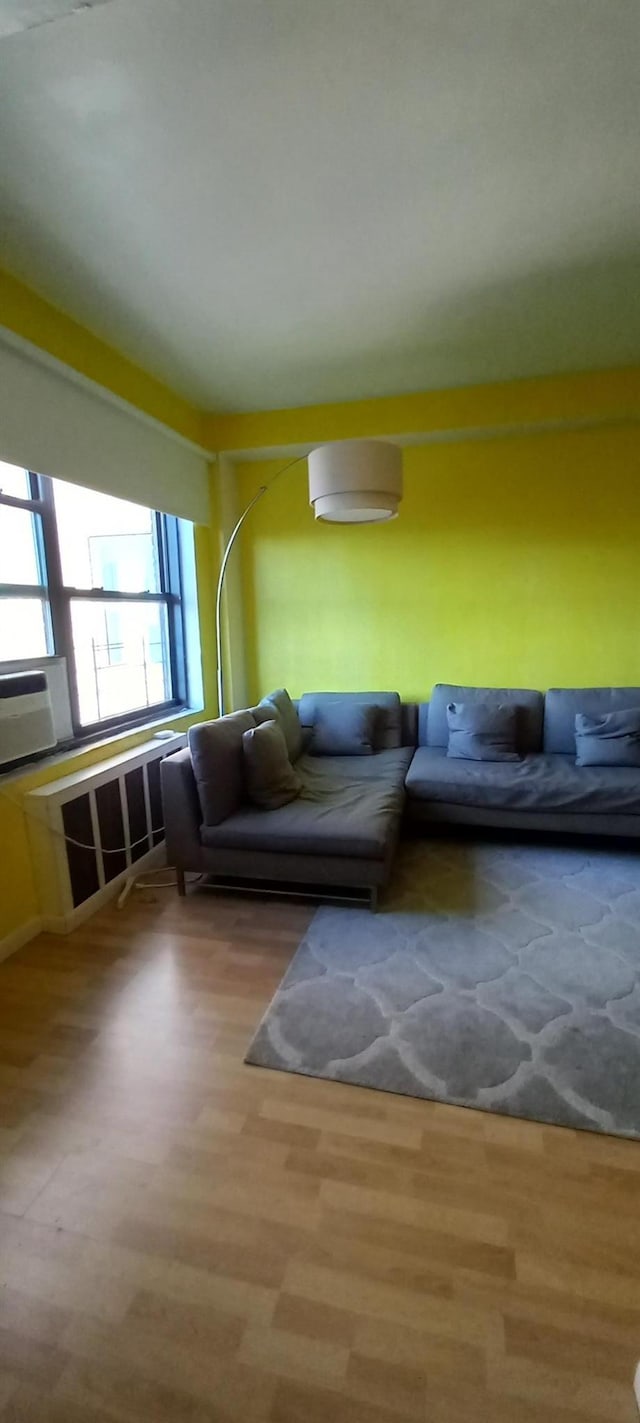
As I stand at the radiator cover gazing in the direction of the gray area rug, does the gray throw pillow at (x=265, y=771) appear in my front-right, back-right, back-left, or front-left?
front-left

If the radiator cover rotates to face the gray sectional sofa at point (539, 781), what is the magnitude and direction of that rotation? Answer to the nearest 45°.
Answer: approximately 45° to its left

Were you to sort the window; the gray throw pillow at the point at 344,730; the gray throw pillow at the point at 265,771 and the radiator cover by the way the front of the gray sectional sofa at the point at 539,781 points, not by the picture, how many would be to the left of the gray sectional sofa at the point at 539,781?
0

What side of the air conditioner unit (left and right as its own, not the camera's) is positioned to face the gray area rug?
front

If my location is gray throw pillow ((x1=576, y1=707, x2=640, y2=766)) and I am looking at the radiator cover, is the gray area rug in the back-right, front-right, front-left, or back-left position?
front-left

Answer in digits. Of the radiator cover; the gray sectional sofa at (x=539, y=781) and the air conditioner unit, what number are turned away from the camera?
0

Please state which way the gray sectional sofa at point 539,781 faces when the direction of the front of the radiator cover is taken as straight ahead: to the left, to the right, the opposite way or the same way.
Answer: to the right

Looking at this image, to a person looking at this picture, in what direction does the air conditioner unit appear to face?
facing the viewer and to the right of the viewer

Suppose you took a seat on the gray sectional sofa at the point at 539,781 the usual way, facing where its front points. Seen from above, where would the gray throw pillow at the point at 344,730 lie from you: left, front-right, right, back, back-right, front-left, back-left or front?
right

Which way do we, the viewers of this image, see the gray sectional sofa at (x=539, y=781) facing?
facing the viewer

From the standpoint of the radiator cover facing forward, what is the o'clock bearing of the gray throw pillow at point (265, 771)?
The gray throw pillow is roughly at 11 o'clock from the radiator cover.

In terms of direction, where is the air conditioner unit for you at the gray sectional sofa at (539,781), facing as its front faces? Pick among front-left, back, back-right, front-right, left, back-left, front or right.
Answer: front-right

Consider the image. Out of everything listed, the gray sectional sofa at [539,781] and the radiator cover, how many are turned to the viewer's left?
0

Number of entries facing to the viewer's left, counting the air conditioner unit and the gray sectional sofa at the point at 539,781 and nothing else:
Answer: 0

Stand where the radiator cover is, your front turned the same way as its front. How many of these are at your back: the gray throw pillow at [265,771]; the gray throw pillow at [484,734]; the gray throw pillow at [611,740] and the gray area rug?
0

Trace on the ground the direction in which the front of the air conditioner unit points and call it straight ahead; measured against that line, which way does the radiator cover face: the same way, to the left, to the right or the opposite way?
the same way

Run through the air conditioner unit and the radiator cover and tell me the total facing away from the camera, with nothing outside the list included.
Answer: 0
